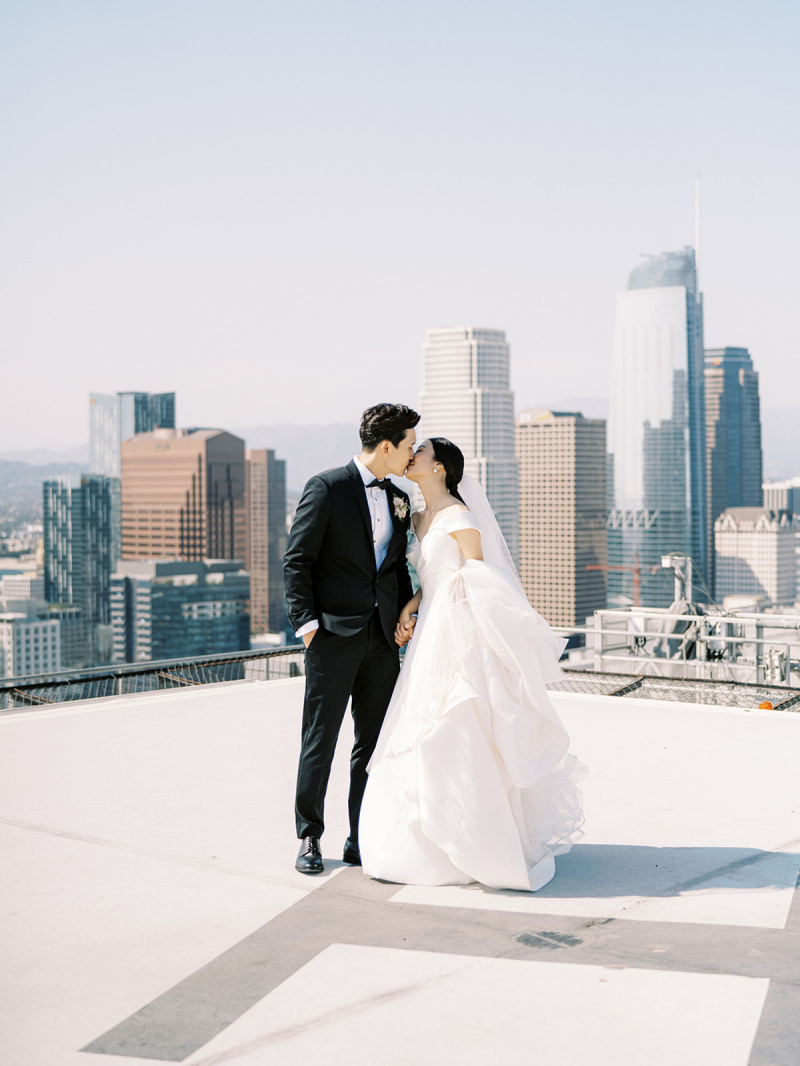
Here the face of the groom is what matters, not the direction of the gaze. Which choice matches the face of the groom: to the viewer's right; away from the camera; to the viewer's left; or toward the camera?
to the viewer's right

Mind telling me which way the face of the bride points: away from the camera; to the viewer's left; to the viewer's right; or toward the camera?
to the viewer's left

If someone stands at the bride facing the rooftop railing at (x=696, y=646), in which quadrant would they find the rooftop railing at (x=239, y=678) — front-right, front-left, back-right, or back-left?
front-left

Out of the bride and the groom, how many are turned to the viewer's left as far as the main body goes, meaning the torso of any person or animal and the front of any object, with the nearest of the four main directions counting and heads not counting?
1

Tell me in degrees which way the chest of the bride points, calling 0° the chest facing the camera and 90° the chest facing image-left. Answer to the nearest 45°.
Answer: approximately 90°

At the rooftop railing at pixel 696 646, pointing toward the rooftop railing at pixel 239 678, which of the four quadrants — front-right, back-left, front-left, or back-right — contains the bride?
front-left

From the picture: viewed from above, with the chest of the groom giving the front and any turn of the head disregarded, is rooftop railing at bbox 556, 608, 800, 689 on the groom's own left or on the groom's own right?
on the groom's own left

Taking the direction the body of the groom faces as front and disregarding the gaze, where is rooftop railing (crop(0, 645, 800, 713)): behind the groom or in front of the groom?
behind
